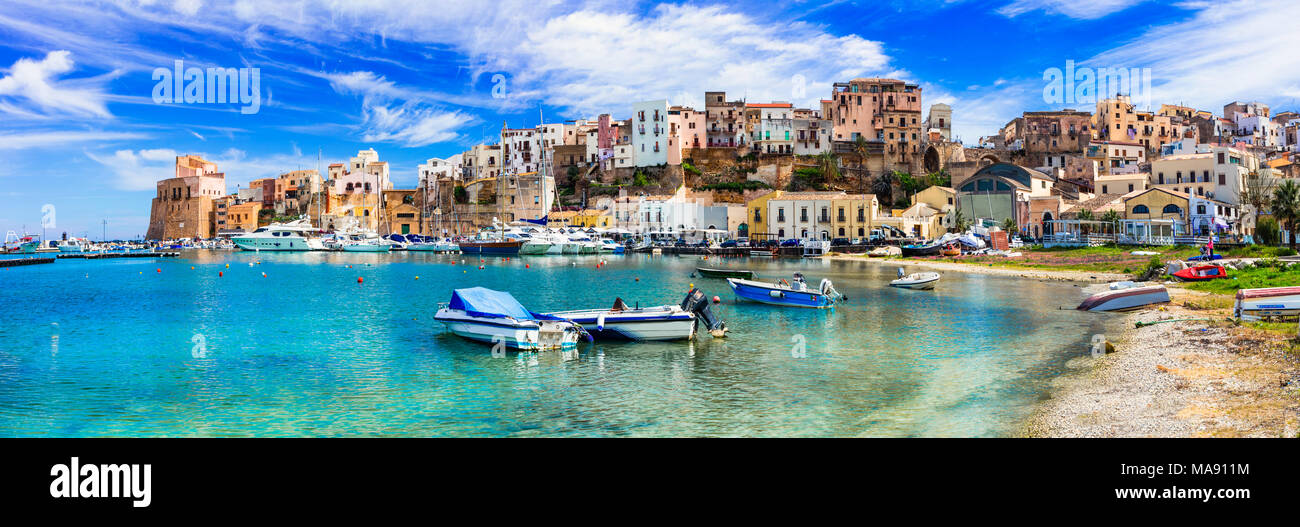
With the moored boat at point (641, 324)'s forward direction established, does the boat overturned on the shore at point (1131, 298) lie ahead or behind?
behind

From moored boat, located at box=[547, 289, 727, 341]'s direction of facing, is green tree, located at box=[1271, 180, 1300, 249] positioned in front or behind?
behind

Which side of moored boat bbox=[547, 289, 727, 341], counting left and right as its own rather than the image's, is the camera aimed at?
left

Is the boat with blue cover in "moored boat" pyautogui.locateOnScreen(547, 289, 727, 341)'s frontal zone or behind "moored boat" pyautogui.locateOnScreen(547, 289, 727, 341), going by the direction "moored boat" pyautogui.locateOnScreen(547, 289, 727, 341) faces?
frontal zone

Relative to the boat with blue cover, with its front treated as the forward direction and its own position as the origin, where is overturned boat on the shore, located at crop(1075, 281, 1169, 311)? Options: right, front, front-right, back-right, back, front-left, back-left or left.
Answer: back-right

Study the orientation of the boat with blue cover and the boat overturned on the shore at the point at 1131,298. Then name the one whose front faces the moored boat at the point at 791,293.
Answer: the boat overturned on the shore at the point at 1131,298

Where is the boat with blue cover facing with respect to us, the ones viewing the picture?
facing away from the viewer and to the left of the viewer

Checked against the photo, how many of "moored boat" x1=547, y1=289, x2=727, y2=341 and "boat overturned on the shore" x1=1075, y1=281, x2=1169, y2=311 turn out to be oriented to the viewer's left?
2

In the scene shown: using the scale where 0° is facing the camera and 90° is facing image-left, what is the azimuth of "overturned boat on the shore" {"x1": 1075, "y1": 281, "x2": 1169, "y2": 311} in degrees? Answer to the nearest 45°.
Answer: approximately 90°

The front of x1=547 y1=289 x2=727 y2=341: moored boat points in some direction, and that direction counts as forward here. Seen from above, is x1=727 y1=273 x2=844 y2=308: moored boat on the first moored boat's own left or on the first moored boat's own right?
on the first moored boat's own right
